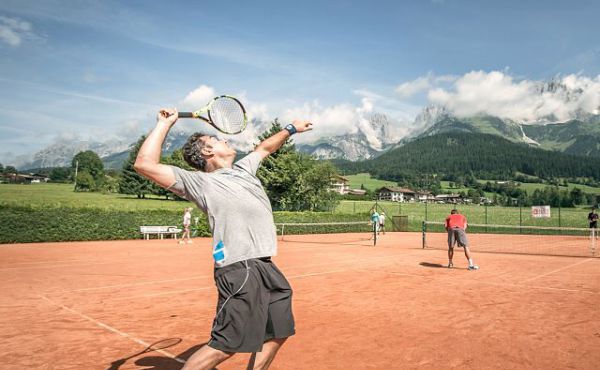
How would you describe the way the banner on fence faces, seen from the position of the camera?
facing the viewer

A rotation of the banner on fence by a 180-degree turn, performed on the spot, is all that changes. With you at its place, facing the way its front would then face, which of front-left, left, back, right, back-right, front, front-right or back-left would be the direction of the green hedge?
back-left

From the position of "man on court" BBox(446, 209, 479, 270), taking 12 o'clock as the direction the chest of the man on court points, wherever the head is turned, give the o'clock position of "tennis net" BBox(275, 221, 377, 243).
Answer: The tennis net is roughly at 11 o'clock from the man on court.

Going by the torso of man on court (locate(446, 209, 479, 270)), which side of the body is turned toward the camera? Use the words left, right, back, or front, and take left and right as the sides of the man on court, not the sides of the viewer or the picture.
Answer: back

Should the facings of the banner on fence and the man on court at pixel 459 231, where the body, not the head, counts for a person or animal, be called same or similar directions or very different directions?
very different directions

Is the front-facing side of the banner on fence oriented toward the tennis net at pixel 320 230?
no

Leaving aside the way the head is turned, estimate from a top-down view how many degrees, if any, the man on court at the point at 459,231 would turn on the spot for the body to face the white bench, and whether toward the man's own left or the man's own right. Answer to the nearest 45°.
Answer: approximately 45° to the man's own left

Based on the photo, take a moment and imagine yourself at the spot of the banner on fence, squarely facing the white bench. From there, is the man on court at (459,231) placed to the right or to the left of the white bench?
left

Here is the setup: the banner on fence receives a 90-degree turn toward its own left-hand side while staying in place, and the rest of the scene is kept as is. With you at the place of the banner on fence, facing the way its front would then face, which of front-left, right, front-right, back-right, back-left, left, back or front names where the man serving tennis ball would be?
right

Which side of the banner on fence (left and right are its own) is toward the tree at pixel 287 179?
right

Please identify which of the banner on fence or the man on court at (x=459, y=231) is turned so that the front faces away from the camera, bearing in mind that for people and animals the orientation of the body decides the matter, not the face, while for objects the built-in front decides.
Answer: the man on court
